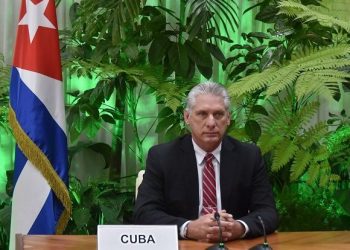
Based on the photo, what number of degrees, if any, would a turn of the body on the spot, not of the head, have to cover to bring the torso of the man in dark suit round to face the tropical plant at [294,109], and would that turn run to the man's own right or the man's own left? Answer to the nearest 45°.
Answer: approximately 135° to the man's own left

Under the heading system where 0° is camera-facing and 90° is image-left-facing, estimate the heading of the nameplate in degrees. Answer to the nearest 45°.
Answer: approximately 0°

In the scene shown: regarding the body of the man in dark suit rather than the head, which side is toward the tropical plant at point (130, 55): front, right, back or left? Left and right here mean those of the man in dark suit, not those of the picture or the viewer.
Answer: back

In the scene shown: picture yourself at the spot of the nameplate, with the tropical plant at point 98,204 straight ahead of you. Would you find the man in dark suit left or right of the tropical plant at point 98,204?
right

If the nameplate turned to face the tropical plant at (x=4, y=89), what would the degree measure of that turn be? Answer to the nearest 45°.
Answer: approximately 135° to its right

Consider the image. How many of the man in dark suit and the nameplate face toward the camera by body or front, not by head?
2

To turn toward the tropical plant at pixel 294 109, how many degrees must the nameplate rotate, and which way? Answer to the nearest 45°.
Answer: approximately 135° to its left

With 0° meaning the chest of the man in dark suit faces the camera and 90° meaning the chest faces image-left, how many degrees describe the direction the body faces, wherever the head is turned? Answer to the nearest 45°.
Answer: approximately 0°

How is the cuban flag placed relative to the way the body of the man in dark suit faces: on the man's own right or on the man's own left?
on the man's own right
